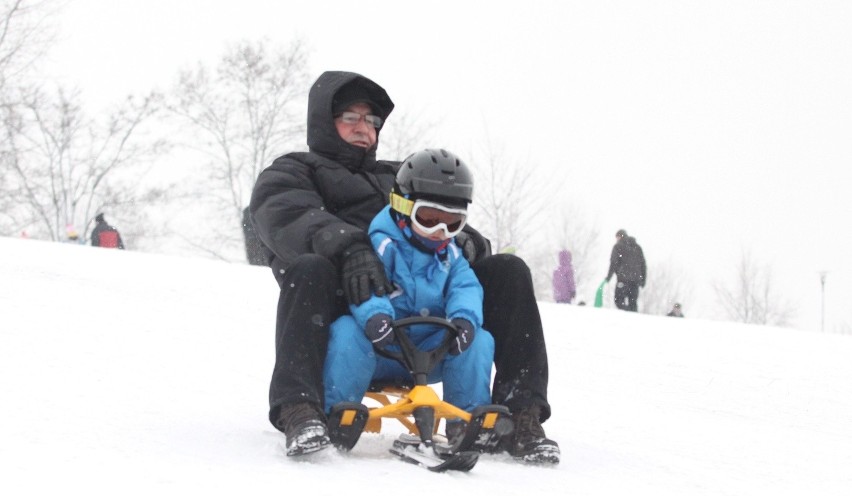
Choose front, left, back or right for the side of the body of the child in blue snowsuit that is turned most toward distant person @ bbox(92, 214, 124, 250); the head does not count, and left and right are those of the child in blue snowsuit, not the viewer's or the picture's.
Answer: back

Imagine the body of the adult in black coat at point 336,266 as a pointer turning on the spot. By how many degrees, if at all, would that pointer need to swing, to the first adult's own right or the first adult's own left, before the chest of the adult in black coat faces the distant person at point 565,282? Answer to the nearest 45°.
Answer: approximately 135° to the first adult's own left

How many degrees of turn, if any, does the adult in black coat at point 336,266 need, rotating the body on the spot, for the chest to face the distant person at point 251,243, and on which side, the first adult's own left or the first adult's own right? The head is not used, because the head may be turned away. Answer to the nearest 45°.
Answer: approximately 135° to the first adult's own left

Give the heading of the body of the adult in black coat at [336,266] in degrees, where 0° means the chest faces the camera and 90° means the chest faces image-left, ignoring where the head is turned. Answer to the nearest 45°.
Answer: approximately 315°

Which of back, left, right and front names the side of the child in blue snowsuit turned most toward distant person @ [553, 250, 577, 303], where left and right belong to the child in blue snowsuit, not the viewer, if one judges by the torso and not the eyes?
back

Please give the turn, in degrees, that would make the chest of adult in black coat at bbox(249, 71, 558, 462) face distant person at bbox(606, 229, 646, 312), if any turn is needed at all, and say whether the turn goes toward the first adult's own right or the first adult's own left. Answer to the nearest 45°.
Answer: approximately 135° to the first adult's own left

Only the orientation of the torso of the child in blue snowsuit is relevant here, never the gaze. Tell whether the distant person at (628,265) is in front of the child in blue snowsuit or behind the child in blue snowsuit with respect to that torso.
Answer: behind

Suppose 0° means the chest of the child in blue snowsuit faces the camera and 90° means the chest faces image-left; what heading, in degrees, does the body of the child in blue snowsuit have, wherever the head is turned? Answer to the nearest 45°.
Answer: approximately 0°
